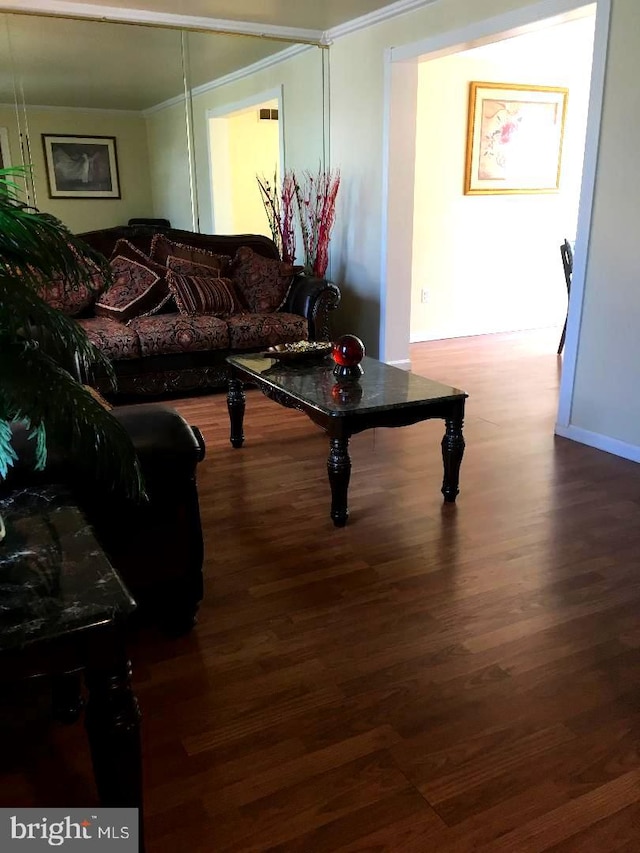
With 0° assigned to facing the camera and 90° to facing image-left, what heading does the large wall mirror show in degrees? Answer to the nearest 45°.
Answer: approximately 0°

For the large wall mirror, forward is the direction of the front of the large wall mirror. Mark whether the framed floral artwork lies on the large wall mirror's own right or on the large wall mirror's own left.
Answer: on the large wall mirror's own left

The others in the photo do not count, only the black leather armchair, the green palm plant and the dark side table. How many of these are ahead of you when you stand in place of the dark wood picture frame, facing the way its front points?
3

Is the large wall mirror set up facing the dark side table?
yes

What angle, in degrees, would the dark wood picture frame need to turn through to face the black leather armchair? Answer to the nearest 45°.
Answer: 0° — it already faces it

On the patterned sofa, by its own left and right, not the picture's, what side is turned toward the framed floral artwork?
left

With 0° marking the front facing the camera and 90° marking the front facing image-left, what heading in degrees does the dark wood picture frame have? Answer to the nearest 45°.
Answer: approximately 0°
